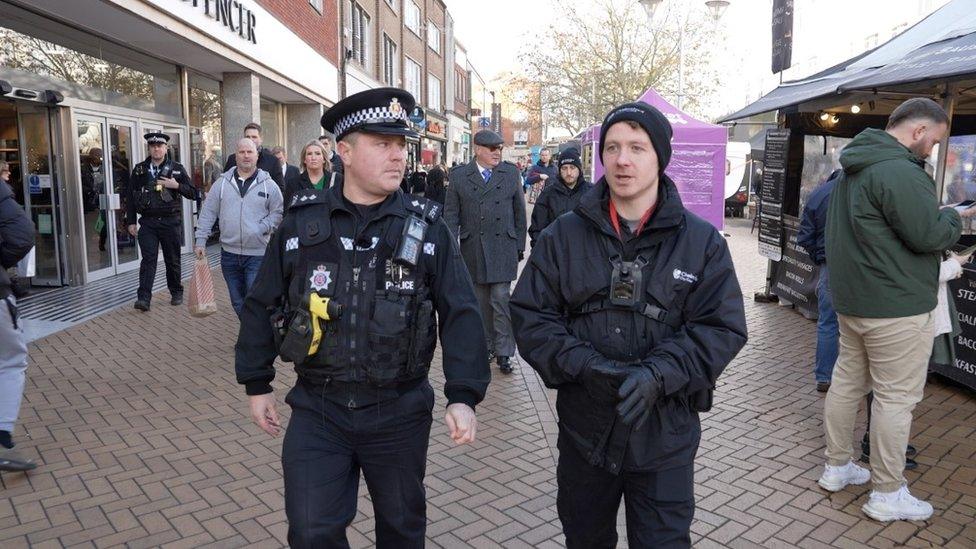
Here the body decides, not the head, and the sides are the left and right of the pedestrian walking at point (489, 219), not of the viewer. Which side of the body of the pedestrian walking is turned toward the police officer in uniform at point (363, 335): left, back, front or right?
front

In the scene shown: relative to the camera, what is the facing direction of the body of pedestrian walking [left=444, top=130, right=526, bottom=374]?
toward the camera

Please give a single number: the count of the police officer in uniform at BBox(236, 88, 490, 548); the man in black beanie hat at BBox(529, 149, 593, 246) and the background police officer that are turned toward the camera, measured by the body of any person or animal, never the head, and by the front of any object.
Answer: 3

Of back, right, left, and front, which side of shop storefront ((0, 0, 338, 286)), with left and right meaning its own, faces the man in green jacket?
front

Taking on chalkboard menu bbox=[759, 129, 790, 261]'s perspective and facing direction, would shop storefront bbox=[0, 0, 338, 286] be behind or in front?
in front

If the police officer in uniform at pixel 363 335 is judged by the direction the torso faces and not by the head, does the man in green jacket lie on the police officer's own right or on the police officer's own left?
on the police officer's own left

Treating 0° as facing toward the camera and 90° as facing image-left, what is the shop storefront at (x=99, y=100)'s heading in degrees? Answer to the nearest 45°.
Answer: approximately 315°

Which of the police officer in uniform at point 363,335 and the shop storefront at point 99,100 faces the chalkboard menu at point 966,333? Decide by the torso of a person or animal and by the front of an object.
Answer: the shop storefront

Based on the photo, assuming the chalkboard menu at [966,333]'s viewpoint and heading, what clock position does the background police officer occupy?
The background police officer is roughly at 1 o'clock from the chalkboard menu.

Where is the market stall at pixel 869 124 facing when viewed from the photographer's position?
facing the viewer and to the left of the viewer

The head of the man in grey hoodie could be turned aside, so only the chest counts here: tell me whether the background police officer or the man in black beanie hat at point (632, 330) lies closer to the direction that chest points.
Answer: the man in black beanie hat

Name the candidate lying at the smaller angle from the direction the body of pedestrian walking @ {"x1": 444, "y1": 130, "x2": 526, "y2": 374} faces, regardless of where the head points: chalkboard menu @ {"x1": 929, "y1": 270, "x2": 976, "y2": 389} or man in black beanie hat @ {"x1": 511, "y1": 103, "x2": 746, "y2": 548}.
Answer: the man in black beanie hat

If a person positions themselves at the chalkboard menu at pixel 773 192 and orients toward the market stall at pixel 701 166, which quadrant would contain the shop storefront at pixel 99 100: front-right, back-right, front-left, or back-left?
front-left

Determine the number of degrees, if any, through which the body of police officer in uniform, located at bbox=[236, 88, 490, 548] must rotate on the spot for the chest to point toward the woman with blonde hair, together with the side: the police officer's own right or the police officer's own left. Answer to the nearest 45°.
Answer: approximately 180°

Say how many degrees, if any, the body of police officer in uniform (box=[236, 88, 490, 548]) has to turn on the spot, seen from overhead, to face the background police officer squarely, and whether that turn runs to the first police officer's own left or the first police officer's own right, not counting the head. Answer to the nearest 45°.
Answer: approximately 180°

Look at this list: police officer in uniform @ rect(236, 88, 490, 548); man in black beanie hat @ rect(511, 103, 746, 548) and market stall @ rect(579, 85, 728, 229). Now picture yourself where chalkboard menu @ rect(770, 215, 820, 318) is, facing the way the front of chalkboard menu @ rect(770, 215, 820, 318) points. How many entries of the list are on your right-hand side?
1

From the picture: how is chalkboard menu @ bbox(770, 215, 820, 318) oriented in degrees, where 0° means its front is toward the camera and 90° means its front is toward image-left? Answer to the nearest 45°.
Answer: approximately 45°
